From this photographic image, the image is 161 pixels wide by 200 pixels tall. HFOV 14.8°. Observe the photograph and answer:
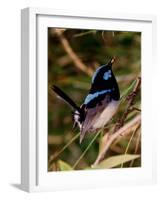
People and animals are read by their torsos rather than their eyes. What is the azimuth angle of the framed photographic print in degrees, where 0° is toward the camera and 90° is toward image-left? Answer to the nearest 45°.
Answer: approximately 315°
